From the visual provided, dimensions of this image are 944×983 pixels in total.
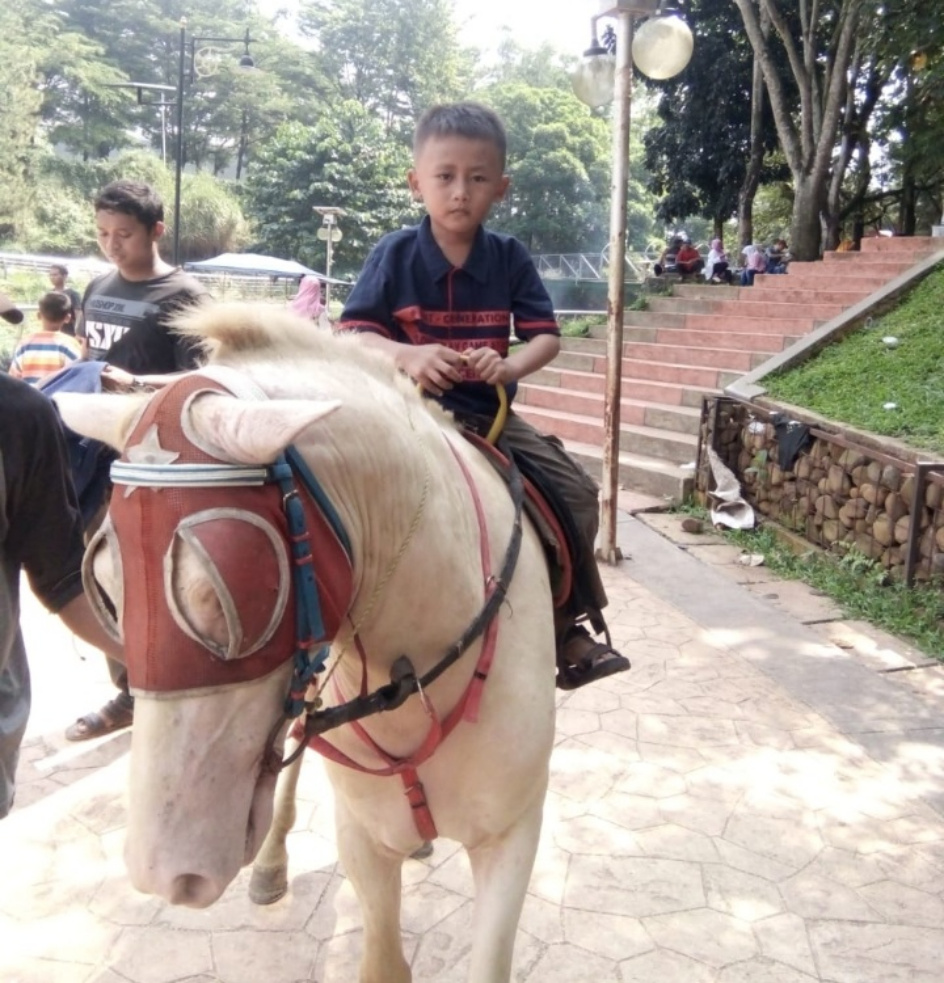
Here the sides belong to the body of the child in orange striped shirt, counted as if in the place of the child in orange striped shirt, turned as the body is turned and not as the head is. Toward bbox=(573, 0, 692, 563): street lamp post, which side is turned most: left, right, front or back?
right

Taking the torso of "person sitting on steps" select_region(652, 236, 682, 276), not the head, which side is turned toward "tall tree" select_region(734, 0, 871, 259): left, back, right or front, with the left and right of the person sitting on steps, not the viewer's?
left

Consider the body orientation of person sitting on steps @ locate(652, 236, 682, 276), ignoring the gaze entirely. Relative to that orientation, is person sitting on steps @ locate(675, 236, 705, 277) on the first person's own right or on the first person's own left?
on the first person's own left

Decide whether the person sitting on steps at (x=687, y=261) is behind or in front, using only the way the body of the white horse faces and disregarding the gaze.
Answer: behind

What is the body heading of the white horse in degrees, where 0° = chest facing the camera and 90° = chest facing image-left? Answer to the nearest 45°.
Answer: approximately 45°

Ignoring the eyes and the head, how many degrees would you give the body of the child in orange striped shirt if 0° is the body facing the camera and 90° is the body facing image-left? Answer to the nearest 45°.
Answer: approximately 180°
